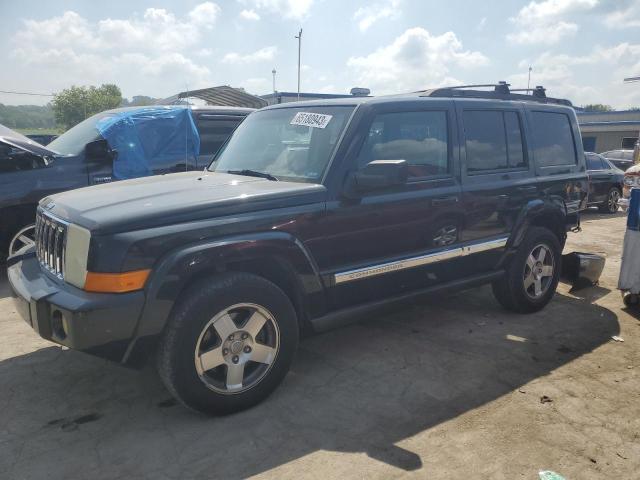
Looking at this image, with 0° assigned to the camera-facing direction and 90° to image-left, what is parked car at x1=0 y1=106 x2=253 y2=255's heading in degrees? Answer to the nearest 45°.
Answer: approximately 45°

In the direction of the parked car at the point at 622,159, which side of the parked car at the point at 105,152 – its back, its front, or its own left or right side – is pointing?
back

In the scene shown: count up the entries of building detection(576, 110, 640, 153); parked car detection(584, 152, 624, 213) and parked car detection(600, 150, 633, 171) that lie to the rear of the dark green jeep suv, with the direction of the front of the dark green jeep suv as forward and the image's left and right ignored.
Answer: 3

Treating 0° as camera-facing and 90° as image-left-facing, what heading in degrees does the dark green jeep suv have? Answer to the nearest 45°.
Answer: approximately 45°

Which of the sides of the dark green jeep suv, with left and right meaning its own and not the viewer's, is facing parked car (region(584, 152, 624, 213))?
back

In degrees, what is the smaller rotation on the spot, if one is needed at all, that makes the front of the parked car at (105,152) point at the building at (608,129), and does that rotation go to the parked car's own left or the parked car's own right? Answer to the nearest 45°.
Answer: approximately 180°
